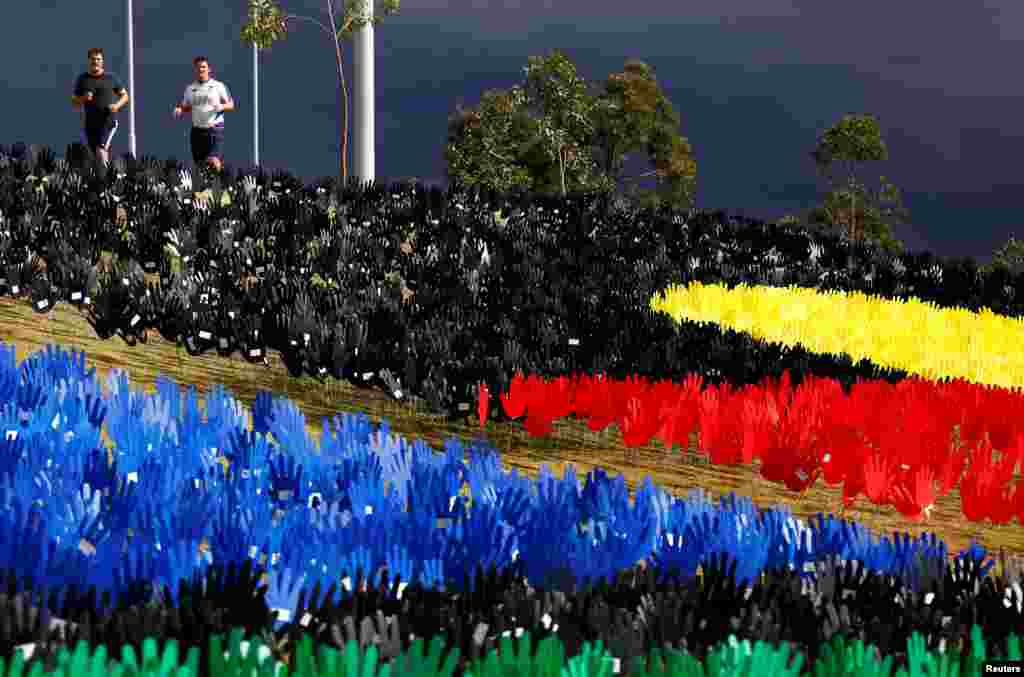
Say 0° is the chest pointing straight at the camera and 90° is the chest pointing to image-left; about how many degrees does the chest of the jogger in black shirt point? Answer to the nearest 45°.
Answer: approximately 0°

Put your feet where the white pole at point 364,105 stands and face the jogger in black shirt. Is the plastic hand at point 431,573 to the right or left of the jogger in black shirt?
left

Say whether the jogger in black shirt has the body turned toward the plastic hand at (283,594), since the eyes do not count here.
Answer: yes

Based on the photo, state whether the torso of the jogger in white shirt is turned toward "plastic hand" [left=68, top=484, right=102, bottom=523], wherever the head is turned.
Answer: yes

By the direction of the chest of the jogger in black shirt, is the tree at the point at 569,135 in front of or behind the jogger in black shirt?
behind

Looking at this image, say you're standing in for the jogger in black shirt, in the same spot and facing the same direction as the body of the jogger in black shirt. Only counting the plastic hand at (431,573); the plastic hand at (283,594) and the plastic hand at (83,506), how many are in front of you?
3

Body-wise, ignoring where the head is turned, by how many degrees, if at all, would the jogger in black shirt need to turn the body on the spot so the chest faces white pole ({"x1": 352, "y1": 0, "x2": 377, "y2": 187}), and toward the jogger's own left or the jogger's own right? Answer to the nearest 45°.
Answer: approximately 135° to the jogger's own left

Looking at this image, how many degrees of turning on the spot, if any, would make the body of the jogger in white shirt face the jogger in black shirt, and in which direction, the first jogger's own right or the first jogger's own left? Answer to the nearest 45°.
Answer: approximately 90° to the first jogger's own right

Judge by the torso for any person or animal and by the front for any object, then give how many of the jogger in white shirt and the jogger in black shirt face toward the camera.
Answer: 2

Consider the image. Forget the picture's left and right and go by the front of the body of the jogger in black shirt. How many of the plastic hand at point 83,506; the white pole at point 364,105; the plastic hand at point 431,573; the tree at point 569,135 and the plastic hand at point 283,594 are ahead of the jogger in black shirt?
3

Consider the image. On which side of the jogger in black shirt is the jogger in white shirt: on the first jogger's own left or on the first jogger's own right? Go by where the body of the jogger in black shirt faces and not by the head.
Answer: on the first jogger's own left
